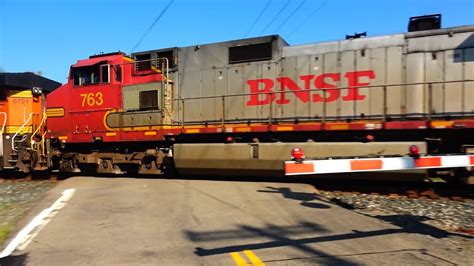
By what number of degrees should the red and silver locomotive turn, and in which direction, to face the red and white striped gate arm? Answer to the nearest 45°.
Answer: approximately 90° to its left

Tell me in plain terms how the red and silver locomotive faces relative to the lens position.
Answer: facing to the left of the viewer

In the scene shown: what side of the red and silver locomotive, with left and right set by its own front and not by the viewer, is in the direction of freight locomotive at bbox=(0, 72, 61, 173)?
front

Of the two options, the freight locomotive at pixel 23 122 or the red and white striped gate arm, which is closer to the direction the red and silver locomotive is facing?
the freight locomotive
